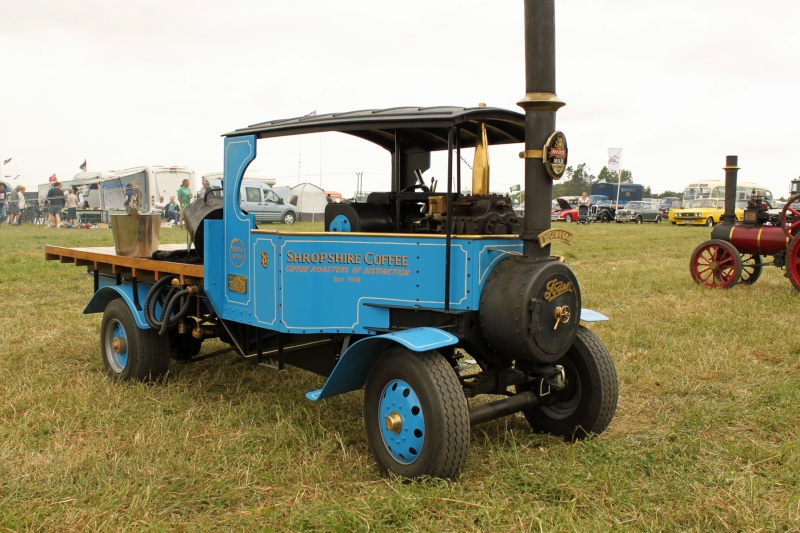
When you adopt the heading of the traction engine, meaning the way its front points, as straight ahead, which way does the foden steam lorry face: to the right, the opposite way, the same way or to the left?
the opposite way

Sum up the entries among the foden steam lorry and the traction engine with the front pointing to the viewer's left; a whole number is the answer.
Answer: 1

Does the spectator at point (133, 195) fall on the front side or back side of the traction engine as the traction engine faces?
on the front side

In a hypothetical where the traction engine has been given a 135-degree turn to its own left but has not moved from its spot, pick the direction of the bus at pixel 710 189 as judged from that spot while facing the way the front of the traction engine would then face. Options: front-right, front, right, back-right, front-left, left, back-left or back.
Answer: back-left

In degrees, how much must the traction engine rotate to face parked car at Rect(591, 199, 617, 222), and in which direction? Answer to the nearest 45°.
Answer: approximately 90° to its right

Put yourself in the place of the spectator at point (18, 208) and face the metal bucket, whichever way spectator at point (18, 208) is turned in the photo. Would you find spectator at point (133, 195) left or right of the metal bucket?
left

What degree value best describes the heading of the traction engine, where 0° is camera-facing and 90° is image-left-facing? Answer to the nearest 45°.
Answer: approximately 90°

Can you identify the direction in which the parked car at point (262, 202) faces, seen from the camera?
facing to the right of the viewer

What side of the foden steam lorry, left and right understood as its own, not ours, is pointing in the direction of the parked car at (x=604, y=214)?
left

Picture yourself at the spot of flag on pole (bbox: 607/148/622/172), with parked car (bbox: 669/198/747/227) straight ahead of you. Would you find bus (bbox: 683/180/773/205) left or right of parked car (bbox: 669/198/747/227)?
left

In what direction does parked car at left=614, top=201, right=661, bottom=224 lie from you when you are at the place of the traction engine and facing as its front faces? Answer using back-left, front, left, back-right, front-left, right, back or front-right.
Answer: right

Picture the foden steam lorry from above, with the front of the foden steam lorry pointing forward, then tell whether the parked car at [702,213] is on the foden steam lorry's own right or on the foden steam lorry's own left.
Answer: on the foden steam lorry's own left

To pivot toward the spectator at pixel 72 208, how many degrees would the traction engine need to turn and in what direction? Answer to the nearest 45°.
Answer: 0° — it already faces them

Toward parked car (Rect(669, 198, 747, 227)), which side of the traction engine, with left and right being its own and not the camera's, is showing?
right

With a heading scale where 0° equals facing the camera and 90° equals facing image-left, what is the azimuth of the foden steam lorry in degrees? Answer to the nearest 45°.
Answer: approximately 315°
